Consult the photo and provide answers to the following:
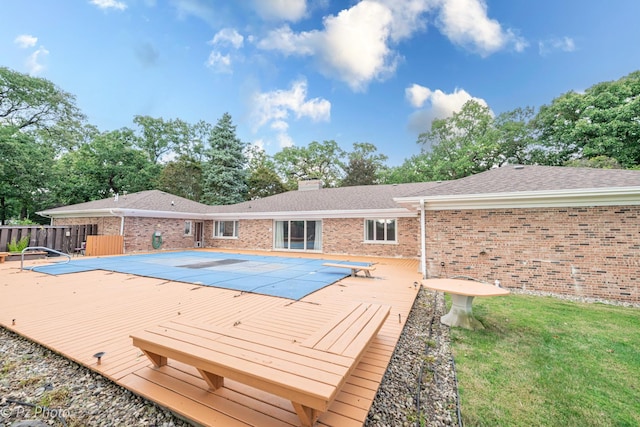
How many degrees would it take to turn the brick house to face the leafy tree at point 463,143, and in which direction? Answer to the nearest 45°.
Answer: approximately 180°

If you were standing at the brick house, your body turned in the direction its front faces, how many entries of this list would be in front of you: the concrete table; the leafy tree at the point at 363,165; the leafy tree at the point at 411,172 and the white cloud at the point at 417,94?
3

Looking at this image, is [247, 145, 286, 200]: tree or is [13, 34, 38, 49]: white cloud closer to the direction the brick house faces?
the tree

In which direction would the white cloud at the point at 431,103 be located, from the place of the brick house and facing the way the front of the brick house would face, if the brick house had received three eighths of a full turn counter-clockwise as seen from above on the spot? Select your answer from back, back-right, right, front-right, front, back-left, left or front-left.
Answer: back-right

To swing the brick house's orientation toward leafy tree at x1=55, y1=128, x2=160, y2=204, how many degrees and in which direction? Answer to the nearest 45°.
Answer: approximately 45° to its left

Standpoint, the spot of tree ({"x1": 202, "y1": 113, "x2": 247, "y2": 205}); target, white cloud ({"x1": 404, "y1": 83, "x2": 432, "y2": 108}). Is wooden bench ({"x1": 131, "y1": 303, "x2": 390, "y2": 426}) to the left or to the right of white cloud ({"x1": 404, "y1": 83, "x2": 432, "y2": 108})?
right

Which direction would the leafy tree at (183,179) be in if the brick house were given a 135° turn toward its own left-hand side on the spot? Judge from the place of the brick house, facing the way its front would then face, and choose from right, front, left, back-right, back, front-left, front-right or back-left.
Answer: right

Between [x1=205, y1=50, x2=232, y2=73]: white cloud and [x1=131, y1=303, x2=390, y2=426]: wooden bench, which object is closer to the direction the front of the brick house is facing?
the wooden bench

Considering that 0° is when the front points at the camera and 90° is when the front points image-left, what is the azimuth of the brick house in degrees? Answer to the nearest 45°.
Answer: approximately 180°

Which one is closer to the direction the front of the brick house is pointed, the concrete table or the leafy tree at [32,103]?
the leafy tree
